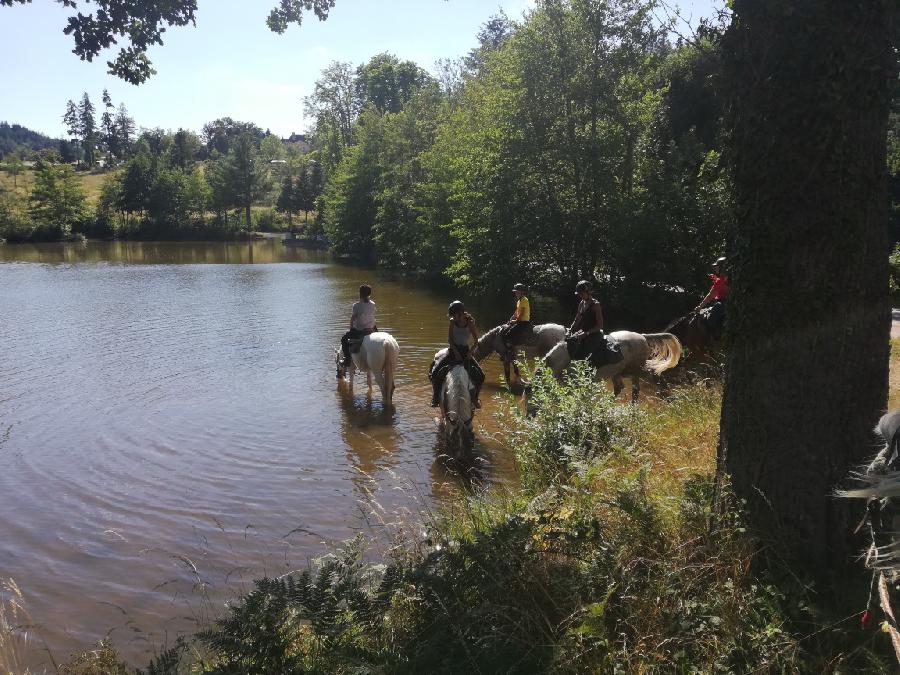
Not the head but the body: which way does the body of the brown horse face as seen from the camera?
to the viewer's left

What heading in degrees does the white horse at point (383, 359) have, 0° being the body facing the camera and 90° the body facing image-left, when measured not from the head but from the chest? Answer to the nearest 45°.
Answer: approximately 135°

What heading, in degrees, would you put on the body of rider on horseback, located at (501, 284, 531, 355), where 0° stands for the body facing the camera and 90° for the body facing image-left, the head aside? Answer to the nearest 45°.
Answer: approximately 90°

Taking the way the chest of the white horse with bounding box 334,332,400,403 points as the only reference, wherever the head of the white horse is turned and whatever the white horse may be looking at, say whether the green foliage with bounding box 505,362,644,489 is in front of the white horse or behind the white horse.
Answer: behind

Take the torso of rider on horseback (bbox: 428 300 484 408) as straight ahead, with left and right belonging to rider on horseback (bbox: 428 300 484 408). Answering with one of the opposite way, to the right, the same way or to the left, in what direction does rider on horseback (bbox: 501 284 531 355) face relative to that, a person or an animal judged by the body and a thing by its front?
to the right

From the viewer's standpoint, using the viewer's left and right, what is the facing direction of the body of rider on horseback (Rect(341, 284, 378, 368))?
facing away from the viewer and to the left of the viewer

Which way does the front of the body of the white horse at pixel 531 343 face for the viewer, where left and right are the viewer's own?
facing to the left of the viewer

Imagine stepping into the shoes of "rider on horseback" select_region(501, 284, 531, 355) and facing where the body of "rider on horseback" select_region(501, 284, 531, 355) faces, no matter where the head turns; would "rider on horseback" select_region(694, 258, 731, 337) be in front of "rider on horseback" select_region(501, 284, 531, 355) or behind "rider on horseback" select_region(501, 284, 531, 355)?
behind

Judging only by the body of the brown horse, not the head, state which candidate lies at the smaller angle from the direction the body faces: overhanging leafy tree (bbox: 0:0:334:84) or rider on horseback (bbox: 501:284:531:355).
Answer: the rider on horseback

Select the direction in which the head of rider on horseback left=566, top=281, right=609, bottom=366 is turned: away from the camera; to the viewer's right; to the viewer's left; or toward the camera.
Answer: to the viewer's left
